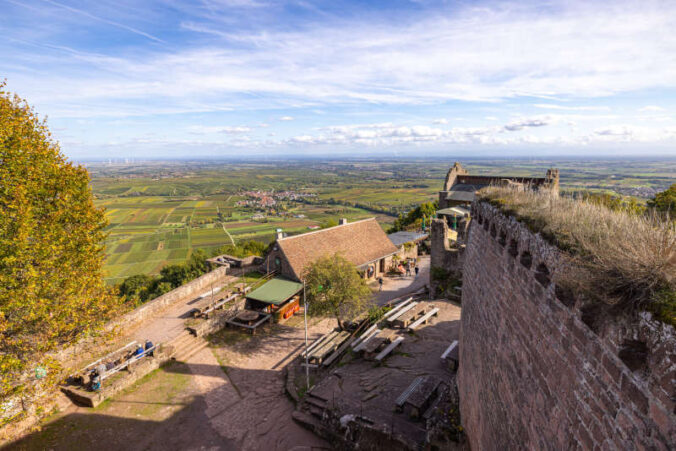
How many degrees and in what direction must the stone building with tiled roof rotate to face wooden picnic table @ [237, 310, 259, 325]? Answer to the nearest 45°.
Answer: approximately 90° to its right

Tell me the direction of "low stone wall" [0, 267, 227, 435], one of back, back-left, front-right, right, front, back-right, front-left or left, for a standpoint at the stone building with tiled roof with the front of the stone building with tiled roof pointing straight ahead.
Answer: right

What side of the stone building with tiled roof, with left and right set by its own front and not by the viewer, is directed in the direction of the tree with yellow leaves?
right

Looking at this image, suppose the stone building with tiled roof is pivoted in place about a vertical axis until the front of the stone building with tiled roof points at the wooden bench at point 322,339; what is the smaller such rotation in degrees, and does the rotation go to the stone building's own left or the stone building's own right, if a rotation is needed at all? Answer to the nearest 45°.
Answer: approximately 45° to the stone building's own right

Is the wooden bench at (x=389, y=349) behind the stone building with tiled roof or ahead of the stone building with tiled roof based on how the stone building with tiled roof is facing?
ahead

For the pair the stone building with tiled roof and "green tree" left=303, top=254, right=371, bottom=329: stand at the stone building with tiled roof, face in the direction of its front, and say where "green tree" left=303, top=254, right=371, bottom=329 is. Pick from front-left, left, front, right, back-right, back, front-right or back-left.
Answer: front-right

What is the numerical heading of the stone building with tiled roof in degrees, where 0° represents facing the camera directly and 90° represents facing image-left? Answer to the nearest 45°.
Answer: approximately 315°

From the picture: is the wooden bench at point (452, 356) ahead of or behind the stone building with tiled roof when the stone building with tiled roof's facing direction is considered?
ahead

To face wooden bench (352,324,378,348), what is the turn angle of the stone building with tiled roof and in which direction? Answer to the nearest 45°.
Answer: approximately 45° to its right
